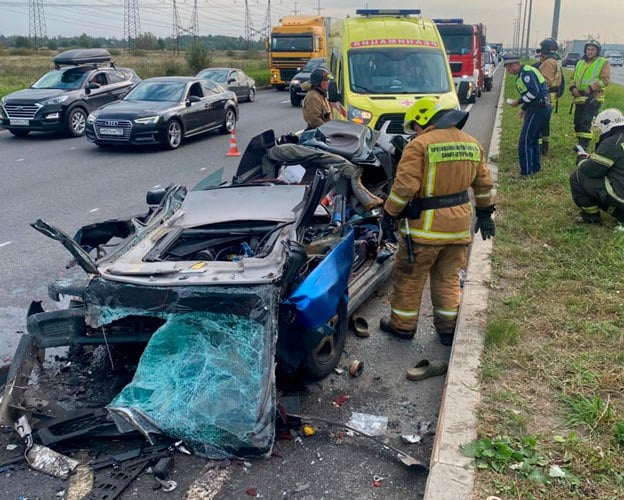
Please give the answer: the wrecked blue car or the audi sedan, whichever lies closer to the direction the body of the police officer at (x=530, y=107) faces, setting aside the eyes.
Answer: the audi sedan

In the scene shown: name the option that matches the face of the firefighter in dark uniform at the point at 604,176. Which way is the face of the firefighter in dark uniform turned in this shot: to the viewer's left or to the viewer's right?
to the viewer's left

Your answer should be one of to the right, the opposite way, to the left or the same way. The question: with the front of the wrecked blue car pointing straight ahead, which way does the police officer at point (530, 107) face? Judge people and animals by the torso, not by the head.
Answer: to the right

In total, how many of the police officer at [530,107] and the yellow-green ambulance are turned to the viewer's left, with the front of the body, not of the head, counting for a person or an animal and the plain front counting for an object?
1

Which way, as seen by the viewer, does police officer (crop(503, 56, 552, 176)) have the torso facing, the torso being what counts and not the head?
to the viewer's left

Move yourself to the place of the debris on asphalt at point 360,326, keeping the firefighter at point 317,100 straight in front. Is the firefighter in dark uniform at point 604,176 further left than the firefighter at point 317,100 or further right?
right

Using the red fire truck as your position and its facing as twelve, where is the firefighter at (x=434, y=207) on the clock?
The firefighter is roughly at 12 o'clock from the red fire truck.
